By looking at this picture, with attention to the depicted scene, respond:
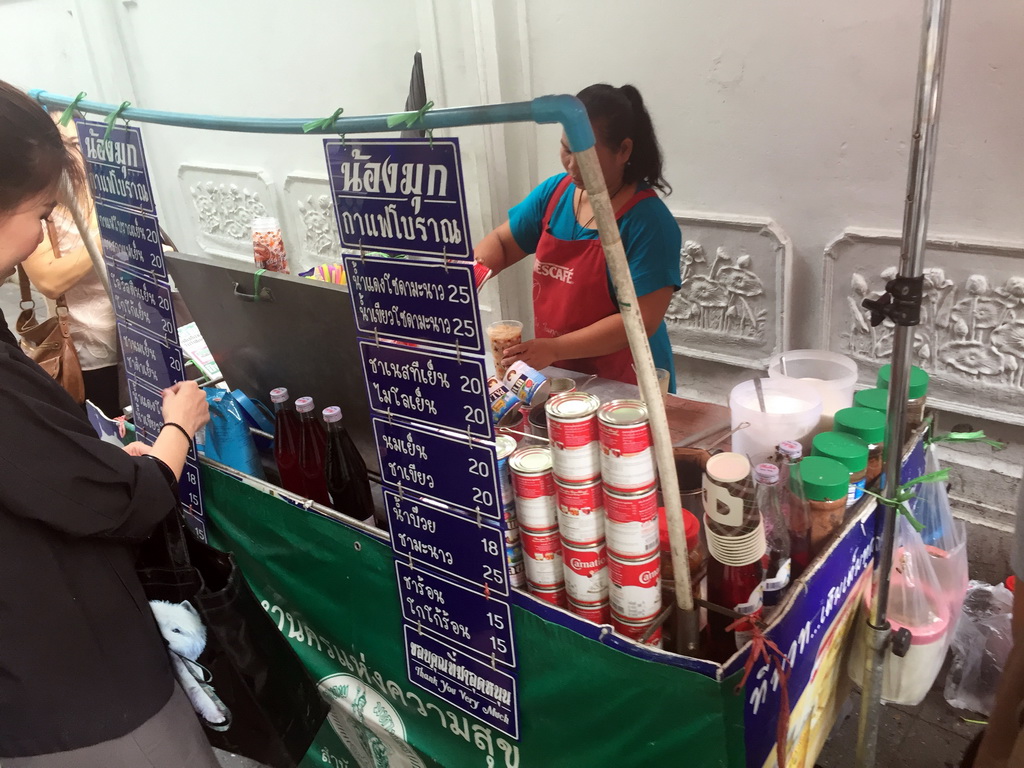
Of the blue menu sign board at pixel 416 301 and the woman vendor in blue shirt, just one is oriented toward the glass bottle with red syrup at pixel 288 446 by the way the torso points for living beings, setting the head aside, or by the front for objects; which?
the woman vendor in blue shirt

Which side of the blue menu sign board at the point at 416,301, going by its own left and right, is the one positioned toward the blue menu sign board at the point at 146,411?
right

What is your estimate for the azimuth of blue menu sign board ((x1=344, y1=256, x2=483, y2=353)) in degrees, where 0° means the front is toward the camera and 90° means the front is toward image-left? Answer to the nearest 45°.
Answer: approximately 45°

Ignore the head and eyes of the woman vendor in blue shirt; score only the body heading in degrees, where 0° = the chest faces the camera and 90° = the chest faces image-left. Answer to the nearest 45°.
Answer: approximately 45°

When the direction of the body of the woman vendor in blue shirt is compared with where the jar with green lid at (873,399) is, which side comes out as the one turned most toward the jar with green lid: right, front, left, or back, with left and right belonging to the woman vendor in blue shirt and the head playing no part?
left

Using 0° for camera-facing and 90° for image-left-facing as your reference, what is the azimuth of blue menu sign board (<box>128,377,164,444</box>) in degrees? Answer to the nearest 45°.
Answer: approximately 45°

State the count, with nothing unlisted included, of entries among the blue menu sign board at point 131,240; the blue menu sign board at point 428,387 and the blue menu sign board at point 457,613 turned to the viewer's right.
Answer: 0

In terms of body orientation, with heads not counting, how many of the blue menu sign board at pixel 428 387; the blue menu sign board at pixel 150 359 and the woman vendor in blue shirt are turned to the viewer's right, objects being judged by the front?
0

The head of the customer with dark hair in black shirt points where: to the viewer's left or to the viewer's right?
to the viewer's right

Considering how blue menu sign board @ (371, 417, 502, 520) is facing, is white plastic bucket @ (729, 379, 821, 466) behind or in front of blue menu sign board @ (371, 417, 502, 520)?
behind
